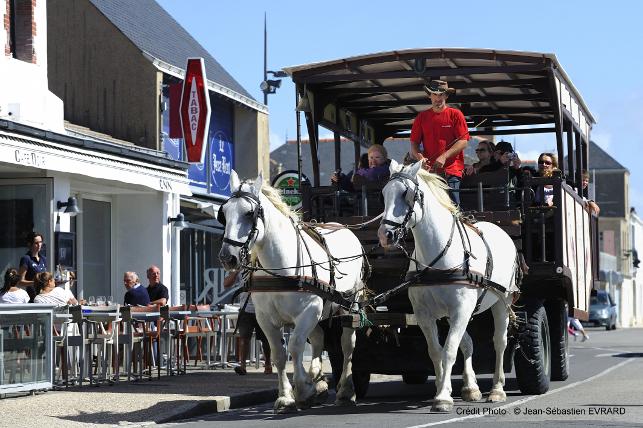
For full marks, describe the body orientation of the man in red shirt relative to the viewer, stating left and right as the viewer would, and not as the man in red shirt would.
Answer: facing the viewer

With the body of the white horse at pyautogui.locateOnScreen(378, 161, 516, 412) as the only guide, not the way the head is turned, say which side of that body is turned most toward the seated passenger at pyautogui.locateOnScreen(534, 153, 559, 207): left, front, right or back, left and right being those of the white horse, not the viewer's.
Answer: back

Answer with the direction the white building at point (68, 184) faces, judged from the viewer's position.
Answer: facing the viewer and to the right of the viewer

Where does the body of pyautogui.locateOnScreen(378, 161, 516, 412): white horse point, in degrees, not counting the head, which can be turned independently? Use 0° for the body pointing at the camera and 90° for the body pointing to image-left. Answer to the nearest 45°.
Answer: approximately 45°

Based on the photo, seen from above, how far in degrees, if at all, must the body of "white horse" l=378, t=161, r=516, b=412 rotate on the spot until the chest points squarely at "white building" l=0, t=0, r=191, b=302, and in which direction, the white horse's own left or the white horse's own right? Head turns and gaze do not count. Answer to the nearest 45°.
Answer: approximately 90° to the white horse's own right

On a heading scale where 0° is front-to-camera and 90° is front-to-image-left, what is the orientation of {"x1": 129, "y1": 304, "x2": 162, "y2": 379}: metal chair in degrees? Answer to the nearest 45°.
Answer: approximately 135°

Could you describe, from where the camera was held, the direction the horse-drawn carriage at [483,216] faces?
facing the viewer and to the left of the viewer

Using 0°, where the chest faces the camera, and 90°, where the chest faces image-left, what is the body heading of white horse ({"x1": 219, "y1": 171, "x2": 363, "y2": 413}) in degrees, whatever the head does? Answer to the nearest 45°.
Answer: approximately 45°
